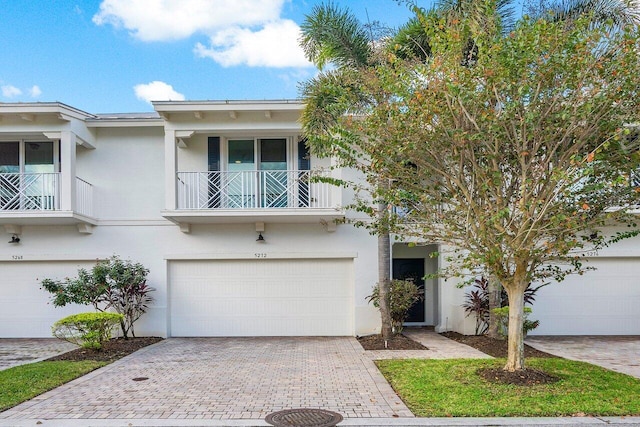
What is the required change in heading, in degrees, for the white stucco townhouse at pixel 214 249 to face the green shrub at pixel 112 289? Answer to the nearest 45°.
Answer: approximately 45° to its right

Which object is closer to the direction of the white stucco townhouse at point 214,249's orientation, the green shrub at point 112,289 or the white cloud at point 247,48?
the green shrub

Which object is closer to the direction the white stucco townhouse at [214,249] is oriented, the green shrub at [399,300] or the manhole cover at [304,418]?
the manhole cover

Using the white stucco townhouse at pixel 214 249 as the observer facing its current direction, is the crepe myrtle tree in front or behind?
in front

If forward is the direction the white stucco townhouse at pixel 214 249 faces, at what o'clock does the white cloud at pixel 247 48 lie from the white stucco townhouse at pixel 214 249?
The white cloud is roughly at 6 o'clock from the white stucco townhouse.

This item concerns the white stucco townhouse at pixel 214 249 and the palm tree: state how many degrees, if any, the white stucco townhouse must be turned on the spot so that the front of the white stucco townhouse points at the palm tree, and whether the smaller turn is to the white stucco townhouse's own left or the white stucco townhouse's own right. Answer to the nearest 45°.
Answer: approximately 45° to the white stucco townhouse's own left

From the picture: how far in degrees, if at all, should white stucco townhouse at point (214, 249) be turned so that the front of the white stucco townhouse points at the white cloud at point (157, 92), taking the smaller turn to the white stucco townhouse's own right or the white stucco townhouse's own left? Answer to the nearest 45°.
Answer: approximately 135° to the white stucco townhouse's own right

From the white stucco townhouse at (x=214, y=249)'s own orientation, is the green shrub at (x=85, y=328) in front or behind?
in front

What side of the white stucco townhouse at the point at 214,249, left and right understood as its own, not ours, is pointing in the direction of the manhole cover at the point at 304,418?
front

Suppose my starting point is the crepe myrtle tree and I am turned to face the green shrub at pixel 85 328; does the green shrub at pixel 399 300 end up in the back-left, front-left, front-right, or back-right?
front-right

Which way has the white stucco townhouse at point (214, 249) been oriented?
toward the camera
